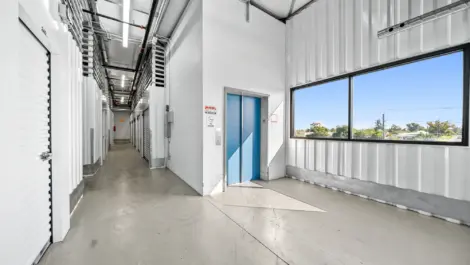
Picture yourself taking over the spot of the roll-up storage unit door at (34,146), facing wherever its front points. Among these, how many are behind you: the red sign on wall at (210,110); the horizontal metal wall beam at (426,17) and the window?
0

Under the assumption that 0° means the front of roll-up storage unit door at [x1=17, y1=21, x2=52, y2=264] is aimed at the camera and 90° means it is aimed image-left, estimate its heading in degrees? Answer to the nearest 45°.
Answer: approximately 270°

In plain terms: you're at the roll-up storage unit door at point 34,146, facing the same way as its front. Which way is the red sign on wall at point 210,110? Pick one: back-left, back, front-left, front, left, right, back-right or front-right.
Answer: front

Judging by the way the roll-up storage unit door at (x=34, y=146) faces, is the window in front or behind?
in front

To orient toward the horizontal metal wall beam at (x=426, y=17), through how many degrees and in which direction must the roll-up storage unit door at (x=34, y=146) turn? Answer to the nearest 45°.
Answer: approximately 45° to its right

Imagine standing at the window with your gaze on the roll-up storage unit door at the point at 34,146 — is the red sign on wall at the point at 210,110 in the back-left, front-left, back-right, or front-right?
front-right

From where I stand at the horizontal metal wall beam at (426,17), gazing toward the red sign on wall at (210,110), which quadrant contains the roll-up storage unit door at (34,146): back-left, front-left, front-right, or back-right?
front-left
